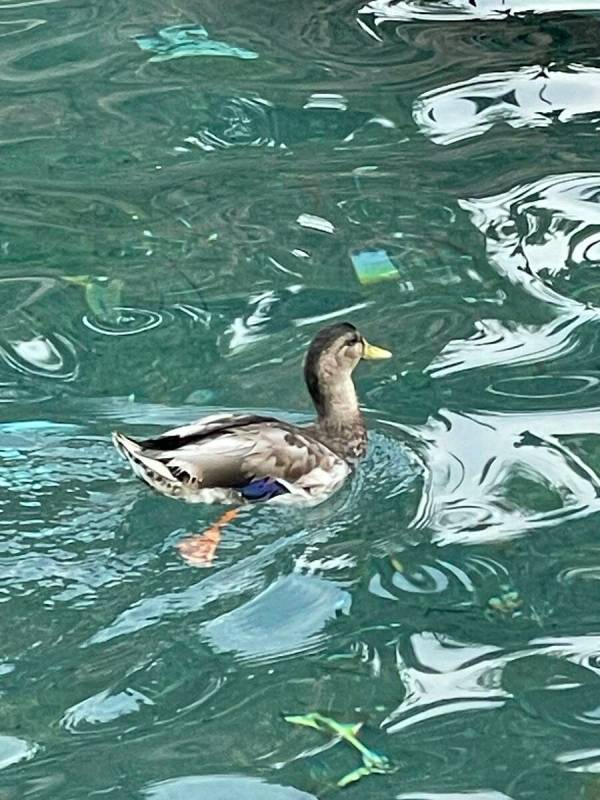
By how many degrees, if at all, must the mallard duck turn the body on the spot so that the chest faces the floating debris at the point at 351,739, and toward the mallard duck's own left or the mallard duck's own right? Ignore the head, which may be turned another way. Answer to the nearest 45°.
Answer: approximately 90° to the mallard duck's own right

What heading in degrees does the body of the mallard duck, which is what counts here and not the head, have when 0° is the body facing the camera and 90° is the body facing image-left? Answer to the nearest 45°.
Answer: approximately 270°

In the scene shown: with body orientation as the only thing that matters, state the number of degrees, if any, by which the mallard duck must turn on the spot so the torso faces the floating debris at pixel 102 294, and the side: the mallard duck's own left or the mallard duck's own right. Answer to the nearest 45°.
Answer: approximately 90° to the mallard duck's own left

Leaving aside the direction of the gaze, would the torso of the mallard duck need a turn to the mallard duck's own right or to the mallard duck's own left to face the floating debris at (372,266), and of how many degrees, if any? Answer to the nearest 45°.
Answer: approximately 90° to the mallard duck's own left

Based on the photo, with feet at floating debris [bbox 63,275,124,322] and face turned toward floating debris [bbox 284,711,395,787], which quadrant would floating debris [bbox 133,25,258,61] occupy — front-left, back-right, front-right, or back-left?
back-left
